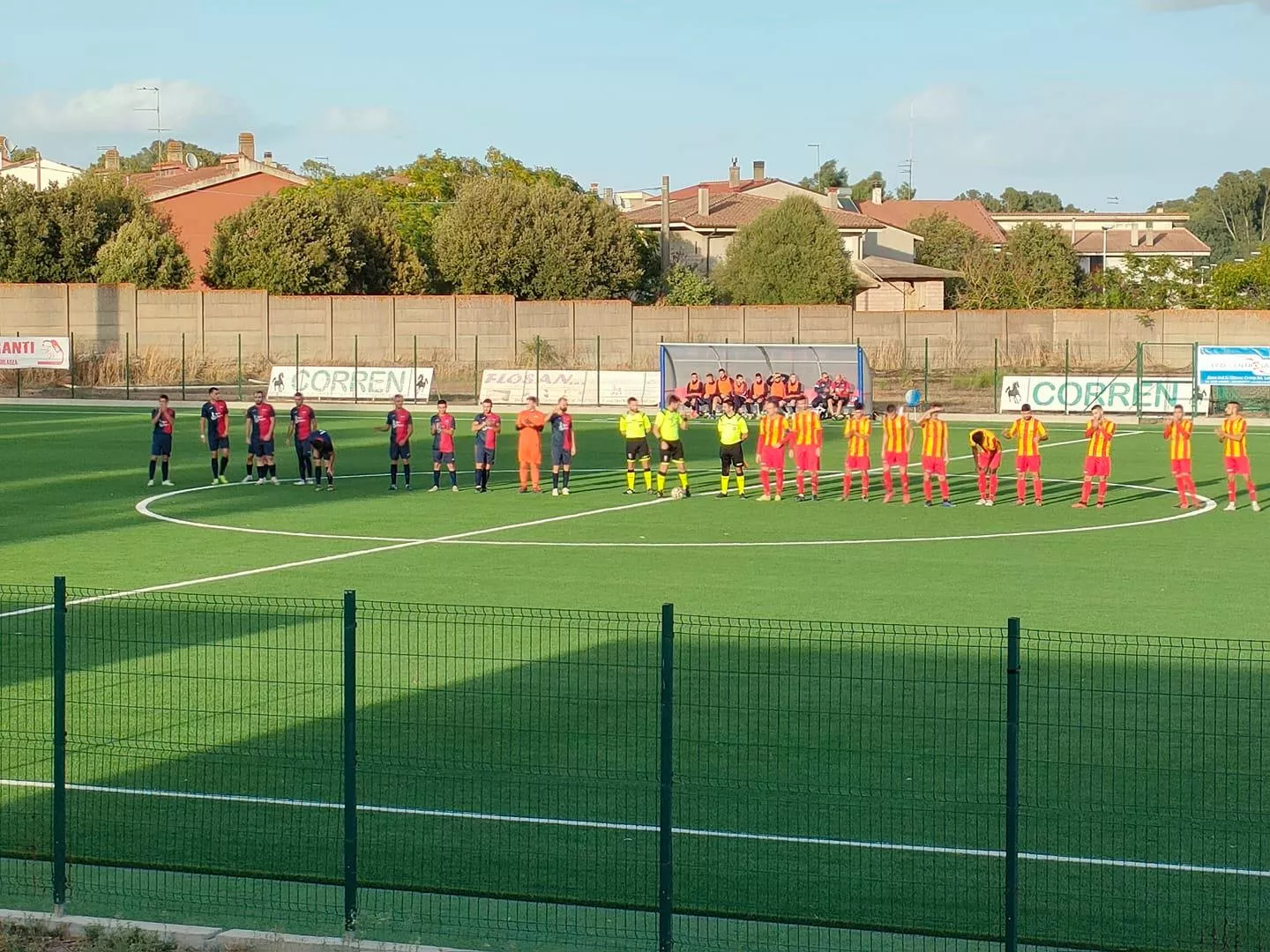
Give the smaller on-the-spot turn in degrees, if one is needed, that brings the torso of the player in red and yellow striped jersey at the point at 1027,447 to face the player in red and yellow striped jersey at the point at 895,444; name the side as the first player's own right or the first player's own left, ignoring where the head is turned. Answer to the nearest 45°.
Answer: approximately 90° to the first player's own right

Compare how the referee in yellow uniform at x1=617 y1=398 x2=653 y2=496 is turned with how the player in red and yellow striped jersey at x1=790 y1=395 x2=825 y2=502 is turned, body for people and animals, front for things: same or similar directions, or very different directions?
same or similar directions

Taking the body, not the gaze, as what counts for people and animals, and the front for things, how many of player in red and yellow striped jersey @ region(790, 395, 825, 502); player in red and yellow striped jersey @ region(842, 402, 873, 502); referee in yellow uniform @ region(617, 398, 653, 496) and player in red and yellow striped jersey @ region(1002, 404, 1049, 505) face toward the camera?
4

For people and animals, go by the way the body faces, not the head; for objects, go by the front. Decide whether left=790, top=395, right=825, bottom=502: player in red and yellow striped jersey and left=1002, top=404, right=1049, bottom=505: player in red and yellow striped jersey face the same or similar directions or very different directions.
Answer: same or similar directions

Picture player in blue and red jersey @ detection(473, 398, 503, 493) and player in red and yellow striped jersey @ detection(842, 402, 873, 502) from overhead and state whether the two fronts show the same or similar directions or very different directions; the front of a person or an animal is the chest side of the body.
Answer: same or similar directions

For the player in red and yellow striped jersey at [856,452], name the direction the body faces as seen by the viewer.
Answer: toward the camera

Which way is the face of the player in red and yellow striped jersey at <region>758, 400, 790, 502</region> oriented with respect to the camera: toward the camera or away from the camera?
toward the camera

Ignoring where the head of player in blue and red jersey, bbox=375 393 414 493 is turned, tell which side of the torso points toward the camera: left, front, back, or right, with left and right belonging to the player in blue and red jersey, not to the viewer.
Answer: front

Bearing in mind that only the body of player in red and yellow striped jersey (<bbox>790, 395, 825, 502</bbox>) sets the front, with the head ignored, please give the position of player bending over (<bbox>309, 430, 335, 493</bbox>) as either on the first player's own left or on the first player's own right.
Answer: on the first player's own right

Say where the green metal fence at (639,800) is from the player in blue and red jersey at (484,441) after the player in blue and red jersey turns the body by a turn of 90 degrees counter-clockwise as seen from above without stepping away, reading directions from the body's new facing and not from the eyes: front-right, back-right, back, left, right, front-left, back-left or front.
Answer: right

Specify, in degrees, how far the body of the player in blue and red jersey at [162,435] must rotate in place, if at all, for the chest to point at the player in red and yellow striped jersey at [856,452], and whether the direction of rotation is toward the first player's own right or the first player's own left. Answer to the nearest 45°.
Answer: approximately 90° to the first player's own left

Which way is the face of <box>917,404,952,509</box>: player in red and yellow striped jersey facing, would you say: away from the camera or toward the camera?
toward the camera

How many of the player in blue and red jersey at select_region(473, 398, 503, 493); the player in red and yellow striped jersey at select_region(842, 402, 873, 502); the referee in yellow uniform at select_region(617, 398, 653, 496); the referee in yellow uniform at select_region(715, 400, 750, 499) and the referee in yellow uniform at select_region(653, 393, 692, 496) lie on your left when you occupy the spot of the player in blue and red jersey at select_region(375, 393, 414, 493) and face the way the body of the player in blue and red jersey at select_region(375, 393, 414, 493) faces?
5

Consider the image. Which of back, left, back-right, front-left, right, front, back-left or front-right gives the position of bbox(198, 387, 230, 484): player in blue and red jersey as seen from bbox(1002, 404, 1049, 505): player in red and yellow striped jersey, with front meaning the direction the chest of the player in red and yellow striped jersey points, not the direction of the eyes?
right

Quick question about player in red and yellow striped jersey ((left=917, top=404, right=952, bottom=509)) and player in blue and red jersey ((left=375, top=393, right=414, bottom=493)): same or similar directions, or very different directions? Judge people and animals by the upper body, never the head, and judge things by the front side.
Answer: same or similar directions

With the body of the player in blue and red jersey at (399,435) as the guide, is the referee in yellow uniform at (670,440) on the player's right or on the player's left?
on the player's left

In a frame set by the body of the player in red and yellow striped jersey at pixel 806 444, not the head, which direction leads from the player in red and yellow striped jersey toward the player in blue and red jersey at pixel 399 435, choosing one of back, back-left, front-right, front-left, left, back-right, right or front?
right

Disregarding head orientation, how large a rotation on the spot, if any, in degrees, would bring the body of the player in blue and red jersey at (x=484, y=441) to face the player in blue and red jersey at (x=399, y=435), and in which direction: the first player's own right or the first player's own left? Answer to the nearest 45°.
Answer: approximately 90° to the first player's own right

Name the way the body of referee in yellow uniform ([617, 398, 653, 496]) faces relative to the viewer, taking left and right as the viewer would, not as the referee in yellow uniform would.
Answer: facing the viewer

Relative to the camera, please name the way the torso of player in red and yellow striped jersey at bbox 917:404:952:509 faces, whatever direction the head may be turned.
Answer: toward the camera
